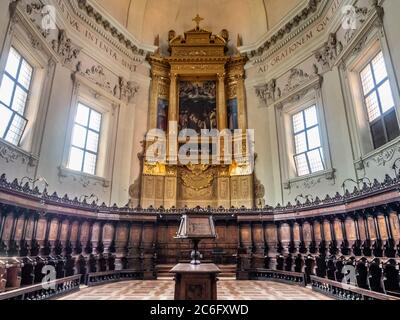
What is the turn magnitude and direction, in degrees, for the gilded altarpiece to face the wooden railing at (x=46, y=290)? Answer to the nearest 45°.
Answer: approximately 45° to its right

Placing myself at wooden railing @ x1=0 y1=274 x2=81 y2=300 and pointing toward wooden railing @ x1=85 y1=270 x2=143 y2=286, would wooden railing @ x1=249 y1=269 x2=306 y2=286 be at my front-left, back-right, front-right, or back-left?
front-right

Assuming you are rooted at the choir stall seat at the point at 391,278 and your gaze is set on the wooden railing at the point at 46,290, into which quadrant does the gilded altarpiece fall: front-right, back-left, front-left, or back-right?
front-right

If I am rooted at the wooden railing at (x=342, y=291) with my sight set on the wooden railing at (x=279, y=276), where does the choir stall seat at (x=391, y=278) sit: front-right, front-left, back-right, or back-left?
back-right

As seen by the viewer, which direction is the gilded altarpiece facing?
toward the camera

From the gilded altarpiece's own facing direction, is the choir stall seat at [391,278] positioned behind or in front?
in front

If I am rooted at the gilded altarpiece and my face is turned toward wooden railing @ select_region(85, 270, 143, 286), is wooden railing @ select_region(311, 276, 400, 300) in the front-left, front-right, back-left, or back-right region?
front-left
